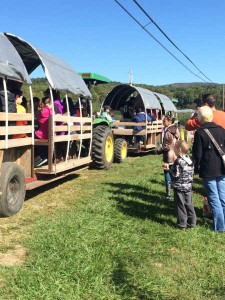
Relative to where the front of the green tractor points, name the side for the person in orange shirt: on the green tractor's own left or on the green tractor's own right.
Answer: on the green tractor's own right

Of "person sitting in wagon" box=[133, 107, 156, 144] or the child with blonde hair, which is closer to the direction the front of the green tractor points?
the person sitting in wagon

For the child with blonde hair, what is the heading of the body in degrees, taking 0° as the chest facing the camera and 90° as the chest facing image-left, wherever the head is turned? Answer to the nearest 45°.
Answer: approximately 135°

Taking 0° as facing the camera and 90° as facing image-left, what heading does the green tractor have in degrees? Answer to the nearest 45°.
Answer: approximately 225°

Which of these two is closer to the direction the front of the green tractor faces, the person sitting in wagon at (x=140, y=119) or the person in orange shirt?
the person sitting in wagon
